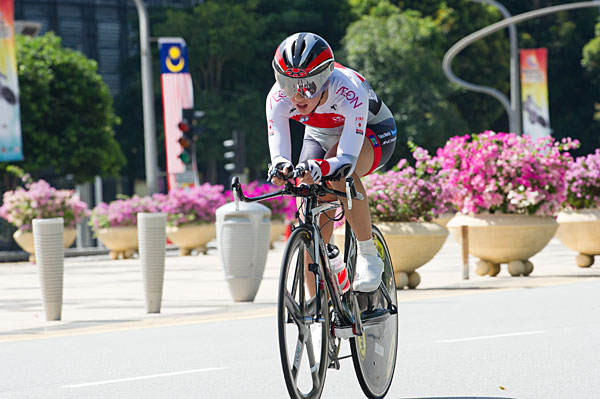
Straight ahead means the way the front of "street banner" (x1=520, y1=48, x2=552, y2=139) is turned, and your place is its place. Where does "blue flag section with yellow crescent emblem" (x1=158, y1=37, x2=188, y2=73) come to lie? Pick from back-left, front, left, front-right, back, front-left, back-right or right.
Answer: front-right

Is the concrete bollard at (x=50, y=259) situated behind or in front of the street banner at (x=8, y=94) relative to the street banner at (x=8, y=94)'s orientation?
in front

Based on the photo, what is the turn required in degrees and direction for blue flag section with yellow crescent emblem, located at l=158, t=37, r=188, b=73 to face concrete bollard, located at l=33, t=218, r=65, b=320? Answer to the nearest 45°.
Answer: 0° — it already faces it

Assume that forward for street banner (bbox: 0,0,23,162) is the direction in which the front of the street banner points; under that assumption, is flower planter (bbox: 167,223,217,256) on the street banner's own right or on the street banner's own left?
on the street banner's own left

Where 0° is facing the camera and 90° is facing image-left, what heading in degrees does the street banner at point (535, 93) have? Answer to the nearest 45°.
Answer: approximately 0°

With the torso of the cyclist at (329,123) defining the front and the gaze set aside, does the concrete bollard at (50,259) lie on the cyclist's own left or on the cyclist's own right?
on the cyclist's own right

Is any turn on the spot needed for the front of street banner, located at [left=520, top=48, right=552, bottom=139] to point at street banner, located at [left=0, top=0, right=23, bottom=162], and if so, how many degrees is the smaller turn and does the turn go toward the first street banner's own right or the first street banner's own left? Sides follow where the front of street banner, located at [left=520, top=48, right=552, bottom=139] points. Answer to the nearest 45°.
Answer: approximately 45° to the first street banner's own right

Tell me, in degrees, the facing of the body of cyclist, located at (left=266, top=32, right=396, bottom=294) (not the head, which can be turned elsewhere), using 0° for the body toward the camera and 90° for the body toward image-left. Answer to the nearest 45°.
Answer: approximately 45°

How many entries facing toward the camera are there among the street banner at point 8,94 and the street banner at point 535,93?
2
